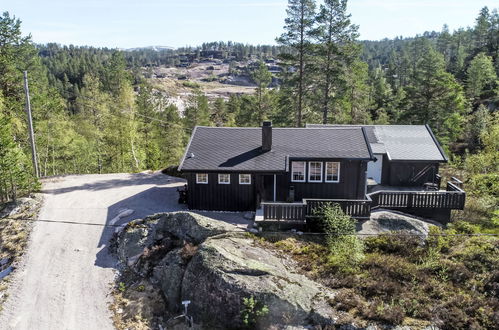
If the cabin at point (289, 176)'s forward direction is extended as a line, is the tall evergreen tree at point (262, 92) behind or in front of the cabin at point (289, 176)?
behind

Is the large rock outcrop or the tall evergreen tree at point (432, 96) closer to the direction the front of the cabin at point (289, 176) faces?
the large rock outcrop

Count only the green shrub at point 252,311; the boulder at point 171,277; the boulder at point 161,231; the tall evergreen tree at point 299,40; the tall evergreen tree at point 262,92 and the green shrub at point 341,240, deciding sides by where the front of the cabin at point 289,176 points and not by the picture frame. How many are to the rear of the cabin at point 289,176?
2

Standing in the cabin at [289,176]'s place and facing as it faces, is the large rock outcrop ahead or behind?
ahead

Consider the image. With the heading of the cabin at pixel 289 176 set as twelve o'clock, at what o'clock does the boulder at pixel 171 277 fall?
The boulder is roughly at 1 o'clock from the cabin.

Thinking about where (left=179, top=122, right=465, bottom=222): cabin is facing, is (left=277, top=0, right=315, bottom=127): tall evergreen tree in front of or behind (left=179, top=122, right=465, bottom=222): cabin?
behind

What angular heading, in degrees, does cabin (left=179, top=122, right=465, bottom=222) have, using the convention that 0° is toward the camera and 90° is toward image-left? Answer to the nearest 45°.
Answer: approximately 0°

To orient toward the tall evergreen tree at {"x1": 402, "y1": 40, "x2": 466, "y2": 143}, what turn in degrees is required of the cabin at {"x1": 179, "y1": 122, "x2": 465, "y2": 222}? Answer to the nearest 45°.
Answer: approximately 135° to its left

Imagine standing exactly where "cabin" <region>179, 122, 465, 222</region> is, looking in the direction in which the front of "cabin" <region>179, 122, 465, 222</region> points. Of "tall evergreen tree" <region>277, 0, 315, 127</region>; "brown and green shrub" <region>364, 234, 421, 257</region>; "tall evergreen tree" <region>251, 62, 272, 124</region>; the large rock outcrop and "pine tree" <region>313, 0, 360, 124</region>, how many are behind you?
3

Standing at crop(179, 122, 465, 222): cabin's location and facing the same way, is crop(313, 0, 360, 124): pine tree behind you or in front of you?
behind

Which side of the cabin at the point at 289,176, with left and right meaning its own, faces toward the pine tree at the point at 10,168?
right

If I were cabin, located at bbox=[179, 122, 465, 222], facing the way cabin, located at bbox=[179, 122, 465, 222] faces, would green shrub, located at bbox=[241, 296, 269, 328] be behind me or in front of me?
in front

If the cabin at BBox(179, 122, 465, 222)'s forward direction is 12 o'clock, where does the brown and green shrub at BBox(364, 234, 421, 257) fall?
The brown and green shrub is roughly at 10 o'clock from the cabin.
